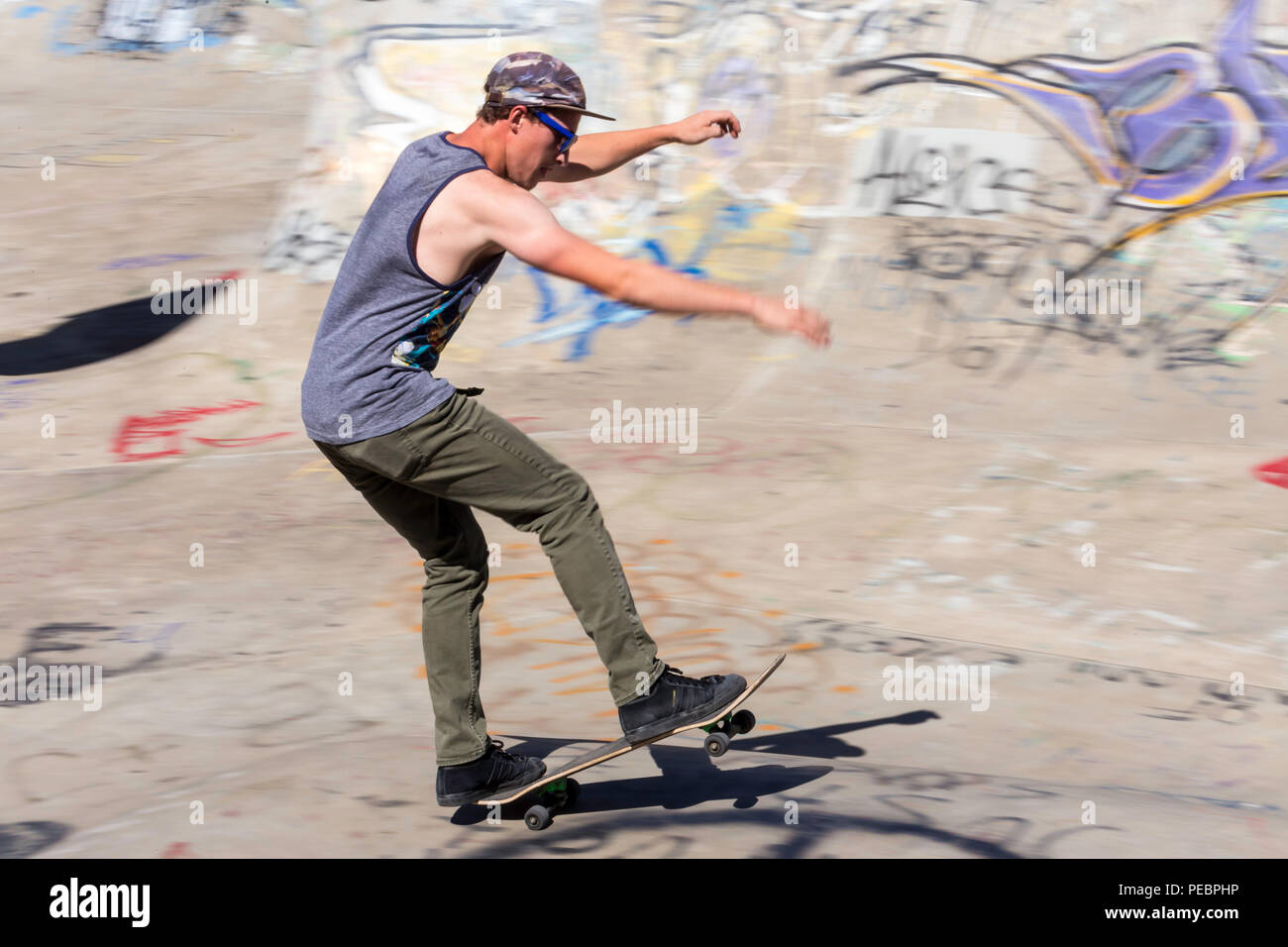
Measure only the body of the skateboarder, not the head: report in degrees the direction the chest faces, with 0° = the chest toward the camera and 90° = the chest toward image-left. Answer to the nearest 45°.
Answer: approximately 270°

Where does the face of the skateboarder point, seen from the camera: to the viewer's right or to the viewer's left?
to the viewer's right
